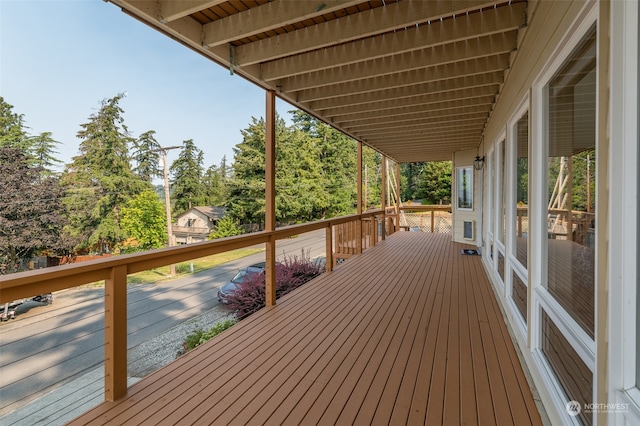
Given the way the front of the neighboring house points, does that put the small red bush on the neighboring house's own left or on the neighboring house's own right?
on the neighboring house's own left

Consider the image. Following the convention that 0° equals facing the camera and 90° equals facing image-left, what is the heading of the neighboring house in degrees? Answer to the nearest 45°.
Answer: approximately 45°

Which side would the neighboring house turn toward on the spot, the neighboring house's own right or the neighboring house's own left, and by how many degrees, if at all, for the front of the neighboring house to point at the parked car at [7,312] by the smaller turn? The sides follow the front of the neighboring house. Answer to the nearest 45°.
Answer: approximately 45° to the neighboring house's own left

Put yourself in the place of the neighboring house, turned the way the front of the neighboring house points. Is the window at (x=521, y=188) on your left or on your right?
on your left

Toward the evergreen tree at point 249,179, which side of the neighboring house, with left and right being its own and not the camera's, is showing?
left

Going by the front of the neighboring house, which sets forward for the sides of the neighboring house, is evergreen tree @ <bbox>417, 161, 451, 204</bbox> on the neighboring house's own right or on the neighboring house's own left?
on the neighboring house's own left

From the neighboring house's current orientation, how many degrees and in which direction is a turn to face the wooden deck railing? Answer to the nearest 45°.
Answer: approximately 45° to its left

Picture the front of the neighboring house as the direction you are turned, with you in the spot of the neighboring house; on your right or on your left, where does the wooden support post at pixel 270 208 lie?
on your left

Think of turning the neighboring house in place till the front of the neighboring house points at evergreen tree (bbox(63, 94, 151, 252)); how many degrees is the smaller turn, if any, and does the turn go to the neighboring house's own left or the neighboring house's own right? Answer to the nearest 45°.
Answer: approximately 45° to the neighboring house's own right

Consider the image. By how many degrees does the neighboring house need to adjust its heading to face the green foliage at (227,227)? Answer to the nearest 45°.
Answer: approximately 90° to its left
